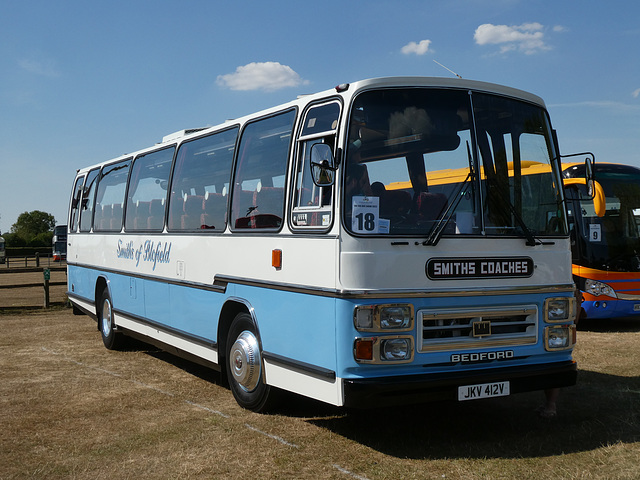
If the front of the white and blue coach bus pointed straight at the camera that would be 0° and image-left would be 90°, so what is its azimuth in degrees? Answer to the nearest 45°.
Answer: approximately 315°
